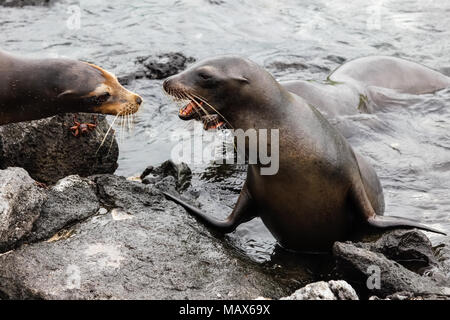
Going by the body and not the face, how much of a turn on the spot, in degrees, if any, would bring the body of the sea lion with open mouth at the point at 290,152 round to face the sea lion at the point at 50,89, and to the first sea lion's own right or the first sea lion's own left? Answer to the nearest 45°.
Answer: approximately 45° to the first sea lion's own right

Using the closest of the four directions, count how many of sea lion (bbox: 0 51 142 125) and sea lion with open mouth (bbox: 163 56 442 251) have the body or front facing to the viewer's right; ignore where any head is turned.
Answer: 1

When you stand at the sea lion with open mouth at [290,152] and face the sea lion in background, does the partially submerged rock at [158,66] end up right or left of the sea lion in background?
left

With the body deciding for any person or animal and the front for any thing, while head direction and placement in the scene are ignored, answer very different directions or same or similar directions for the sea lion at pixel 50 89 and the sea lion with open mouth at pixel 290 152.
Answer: very different directions

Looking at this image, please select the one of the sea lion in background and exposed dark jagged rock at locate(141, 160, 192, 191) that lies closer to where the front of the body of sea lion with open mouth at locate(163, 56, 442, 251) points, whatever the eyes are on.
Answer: the exposed dark jagged rock

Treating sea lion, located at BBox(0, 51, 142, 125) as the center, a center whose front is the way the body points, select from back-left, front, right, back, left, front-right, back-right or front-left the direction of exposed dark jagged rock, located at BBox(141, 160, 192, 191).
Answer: front

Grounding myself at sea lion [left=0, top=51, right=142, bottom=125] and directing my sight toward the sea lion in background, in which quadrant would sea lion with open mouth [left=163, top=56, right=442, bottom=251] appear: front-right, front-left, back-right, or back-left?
front-right

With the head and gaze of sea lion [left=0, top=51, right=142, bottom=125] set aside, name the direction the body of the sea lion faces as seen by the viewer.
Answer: to the viewer's right

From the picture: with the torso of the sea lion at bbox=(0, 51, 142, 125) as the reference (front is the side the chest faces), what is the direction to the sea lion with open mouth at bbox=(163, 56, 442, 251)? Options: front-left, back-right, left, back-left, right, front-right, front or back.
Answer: front-right

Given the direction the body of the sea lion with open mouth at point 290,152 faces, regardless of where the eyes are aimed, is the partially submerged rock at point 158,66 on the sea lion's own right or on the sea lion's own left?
on the sea lion's own right
